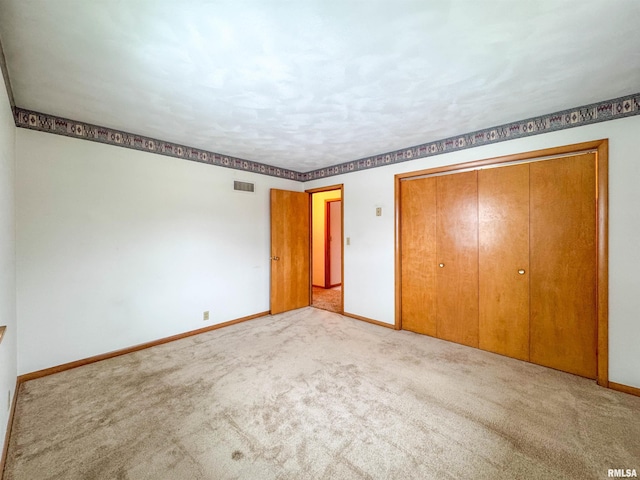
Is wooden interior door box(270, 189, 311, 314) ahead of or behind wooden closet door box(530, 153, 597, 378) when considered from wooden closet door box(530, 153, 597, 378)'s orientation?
ahead

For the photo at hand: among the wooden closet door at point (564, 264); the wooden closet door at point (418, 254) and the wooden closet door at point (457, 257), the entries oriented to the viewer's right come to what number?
0

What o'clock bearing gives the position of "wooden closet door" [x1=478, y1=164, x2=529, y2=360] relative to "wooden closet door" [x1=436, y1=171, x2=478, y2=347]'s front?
"wooden closet door" [x1=478, y1=164, x2=529, y2=360] is roughly at 8 o'clock from "wooden closet door" [x1=436, y1=171, x2=478, y2=347].

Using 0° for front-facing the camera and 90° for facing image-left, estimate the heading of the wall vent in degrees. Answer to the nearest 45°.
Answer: approximately 315°

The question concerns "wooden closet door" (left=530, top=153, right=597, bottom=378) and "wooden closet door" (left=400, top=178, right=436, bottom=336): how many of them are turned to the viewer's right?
0

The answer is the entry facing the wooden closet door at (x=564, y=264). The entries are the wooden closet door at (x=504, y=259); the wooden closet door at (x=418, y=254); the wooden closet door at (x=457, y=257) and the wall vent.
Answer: the wall vent

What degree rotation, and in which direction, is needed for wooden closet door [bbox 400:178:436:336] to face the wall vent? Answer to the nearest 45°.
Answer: approximately 45° to its right

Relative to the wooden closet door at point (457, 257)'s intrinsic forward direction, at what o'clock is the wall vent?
The wall vent is roughly at 1 o'clock from the wooden closet door.

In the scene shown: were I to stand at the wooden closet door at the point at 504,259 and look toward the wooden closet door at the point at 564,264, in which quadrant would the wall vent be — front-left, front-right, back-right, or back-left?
back-right

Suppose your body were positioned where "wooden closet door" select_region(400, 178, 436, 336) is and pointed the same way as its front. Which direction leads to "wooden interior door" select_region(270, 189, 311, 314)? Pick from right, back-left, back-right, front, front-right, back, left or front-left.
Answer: front-right

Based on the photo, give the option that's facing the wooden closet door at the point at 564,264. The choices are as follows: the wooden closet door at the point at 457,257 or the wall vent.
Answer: the wall vent

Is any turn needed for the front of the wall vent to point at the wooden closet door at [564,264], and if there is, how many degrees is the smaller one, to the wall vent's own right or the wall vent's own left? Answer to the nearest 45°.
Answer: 0° — it already faces it

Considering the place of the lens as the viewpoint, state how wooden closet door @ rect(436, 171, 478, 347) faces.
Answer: facing the viewer and to the left of the viewer

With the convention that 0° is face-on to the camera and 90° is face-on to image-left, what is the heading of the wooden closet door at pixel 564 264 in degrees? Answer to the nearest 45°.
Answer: approximately 45°

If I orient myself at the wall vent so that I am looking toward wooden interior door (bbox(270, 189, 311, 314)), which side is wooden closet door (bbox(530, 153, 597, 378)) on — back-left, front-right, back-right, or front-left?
front-right

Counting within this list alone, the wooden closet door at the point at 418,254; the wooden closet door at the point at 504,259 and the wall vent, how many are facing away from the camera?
0
